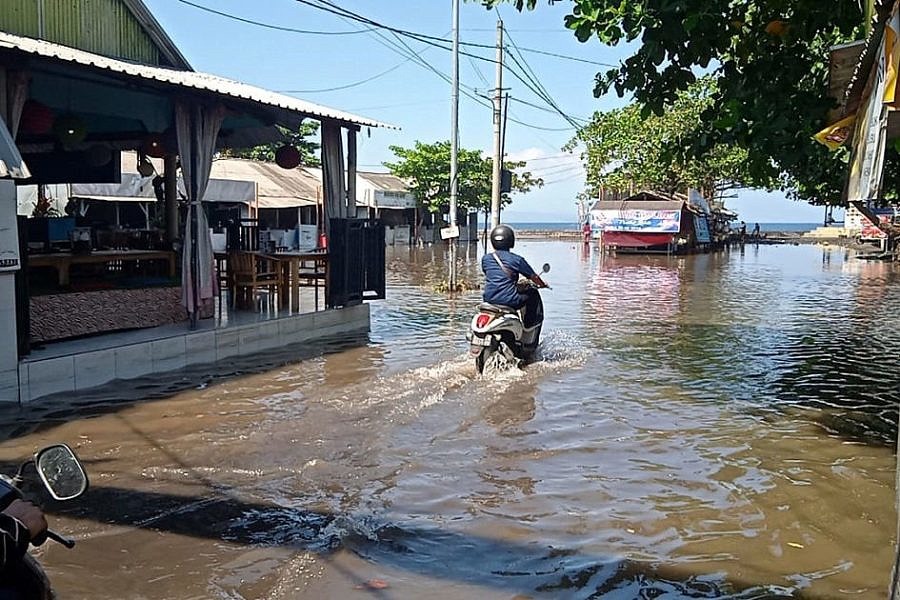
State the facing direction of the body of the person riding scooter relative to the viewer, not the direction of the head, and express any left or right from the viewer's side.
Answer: facing away from the viewer and to the right of the viewer

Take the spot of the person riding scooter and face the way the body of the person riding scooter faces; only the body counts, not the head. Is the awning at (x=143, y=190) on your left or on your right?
on your left

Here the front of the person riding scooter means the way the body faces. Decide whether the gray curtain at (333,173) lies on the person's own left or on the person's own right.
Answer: on the person's own left

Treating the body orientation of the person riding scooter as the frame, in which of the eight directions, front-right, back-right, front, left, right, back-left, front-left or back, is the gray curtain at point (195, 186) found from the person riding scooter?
back-left

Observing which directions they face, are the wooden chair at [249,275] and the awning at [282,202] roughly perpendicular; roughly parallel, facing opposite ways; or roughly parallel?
roughly perpendicular

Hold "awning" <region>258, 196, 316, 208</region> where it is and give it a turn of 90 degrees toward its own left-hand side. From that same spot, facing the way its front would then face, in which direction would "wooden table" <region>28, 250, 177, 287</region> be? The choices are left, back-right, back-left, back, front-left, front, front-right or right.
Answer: back-right

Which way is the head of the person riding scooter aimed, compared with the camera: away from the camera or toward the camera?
away from the camera

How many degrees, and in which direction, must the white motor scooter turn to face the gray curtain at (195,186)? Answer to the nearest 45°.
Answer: approximately 135° to its left
